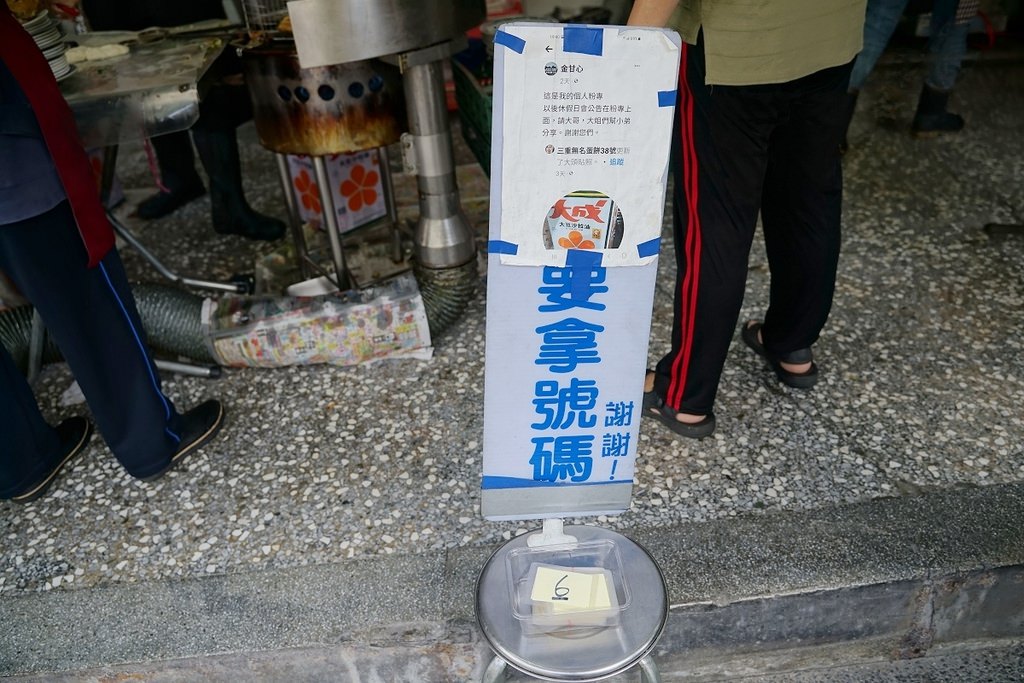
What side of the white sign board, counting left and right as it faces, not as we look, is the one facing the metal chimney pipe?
back

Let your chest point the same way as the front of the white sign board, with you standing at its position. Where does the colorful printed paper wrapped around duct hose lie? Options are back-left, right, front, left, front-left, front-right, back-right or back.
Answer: back-right

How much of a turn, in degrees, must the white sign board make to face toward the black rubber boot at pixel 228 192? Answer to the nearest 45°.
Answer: approximately 135° to its right

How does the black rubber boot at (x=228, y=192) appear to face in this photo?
to the viewer's right

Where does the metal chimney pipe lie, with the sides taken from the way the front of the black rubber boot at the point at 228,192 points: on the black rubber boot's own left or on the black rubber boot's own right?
on the black rubber boot's own right

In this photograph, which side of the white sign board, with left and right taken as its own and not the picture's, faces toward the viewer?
front

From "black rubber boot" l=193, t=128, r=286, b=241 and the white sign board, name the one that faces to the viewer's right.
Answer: the black rubber boot

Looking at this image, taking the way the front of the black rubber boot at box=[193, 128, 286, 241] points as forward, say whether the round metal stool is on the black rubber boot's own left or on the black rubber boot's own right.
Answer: on the black rubber boot's own right
